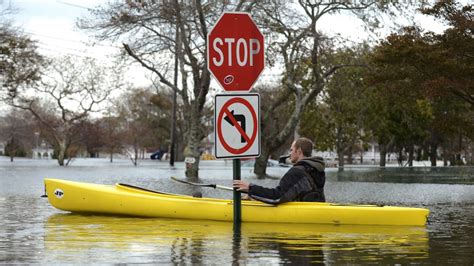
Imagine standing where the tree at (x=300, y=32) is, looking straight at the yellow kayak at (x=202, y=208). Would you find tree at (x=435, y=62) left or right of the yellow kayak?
left

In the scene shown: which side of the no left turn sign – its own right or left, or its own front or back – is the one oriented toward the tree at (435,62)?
back

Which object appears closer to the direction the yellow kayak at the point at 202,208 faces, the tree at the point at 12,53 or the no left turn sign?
the tree

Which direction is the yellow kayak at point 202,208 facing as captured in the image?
to the viewer's left

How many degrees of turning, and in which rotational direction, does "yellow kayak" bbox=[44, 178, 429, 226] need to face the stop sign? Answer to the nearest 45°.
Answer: approximately 90° to its left

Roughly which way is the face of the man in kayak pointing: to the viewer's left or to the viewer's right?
to the viewer's left

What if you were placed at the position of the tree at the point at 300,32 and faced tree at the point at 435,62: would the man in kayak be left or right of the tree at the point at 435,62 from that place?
right

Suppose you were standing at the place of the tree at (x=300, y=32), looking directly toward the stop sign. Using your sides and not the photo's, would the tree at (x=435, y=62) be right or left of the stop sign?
left
